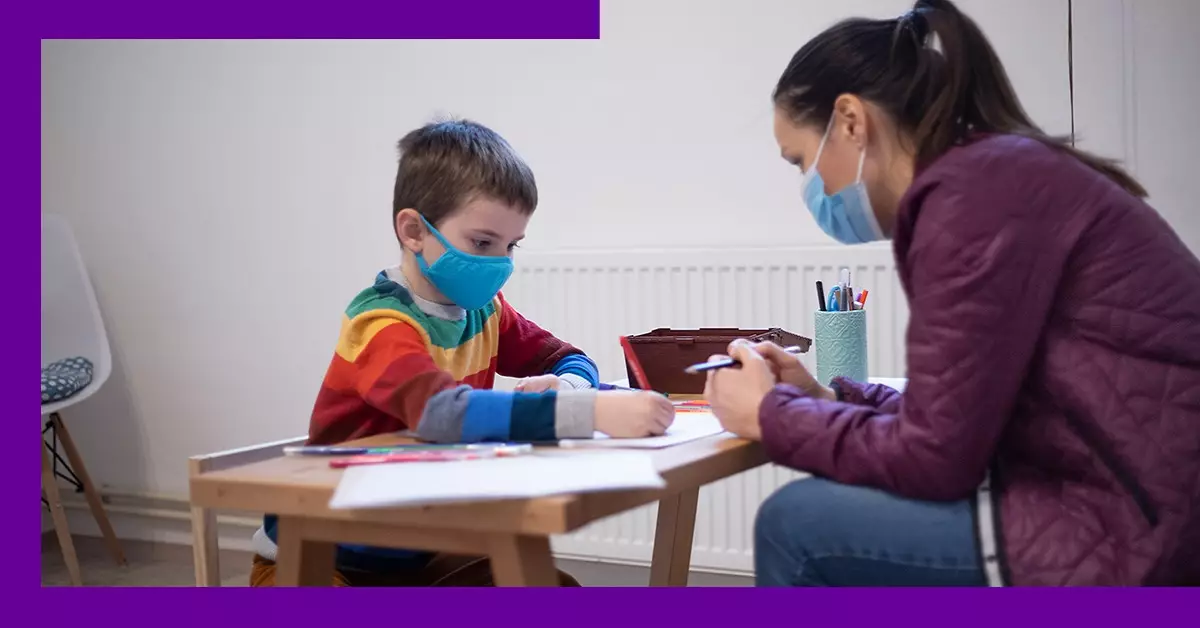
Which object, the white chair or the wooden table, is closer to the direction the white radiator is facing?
the wooden table

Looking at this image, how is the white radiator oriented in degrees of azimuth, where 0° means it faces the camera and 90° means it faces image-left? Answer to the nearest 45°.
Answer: approximately 0°

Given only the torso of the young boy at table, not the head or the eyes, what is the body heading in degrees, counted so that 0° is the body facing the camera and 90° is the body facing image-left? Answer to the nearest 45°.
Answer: approximately 315°

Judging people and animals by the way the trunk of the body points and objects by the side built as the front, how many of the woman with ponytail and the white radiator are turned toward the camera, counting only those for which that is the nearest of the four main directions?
1

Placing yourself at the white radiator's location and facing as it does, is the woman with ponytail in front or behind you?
in front

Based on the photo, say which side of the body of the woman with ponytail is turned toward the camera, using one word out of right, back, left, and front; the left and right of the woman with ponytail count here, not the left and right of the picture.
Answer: left

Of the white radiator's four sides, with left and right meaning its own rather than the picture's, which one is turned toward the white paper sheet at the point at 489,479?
front

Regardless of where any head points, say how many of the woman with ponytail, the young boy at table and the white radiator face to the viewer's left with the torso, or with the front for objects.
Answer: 1

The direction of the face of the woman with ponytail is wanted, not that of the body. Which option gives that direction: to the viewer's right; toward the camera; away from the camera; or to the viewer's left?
to the viewer's left
